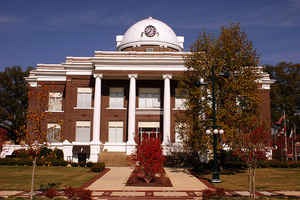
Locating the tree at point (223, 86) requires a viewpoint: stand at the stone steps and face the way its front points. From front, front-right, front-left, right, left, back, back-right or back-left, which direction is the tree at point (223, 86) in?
front-left

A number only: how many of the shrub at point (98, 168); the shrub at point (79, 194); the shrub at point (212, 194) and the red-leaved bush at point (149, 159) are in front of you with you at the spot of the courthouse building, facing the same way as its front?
4

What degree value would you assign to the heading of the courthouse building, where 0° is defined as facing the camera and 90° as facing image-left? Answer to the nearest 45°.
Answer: approximately 0°

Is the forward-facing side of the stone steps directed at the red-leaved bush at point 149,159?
yes

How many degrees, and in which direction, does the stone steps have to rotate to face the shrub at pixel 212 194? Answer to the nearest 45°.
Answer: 0° — it already faces it

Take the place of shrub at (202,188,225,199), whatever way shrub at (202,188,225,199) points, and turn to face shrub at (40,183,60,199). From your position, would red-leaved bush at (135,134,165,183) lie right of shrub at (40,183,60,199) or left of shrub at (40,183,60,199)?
right

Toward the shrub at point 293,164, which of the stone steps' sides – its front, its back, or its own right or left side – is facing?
left

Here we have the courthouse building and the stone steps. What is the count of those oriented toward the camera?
2

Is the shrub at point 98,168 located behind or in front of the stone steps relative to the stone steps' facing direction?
in front
